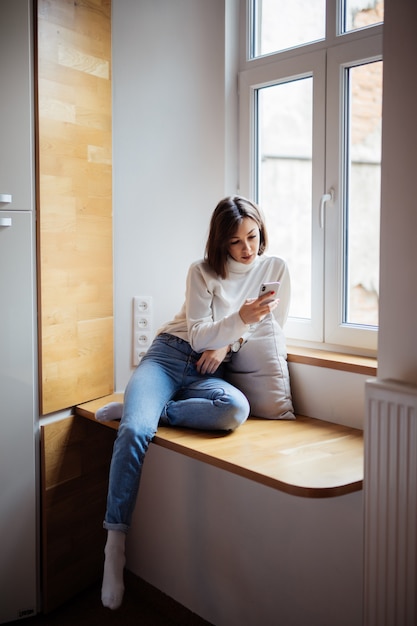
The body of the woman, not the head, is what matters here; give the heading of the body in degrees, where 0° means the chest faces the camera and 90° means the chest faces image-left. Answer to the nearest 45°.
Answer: approximately 0°

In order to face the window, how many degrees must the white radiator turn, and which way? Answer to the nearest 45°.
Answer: approximately 135° to its right

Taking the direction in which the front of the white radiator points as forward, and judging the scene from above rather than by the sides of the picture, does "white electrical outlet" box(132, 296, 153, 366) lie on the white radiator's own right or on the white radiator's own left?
on the white radiator's own right

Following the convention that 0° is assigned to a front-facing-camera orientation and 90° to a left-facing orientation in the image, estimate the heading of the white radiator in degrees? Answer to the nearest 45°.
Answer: approximately 45°

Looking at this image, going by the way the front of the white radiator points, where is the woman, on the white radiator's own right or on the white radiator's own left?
on the white radiator's own right

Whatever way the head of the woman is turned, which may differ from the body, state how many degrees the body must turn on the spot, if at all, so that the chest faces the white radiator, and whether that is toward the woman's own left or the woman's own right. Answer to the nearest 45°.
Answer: approximately 45° to the woman's own left
